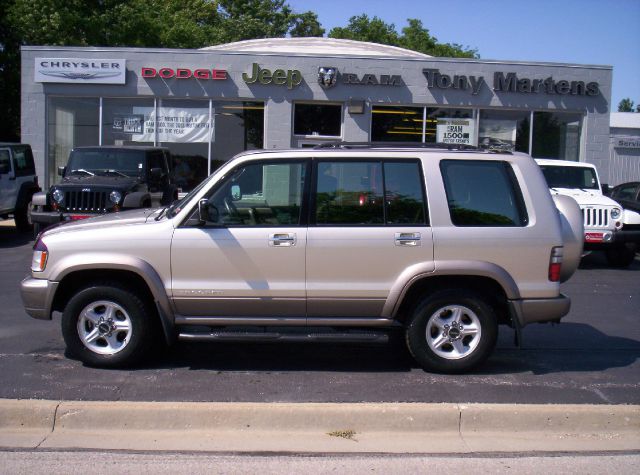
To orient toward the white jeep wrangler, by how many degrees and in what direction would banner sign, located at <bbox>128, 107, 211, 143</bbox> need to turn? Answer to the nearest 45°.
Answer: approximately 45° to its left

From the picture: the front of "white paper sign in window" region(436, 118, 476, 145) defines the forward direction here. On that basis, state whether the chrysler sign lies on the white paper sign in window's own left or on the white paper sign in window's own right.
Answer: on the white paper sign in window's own right

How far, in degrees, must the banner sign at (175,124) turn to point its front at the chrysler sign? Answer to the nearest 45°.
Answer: approximately 90° to its right

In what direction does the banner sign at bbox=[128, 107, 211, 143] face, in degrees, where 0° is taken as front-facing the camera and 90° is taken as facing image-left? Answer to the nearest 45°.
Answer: approximately 0°

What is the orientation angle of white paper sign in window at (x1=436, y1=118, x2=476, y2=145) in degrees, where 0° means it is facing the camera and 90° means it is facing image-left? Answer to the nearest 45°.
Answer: approximately 0°
